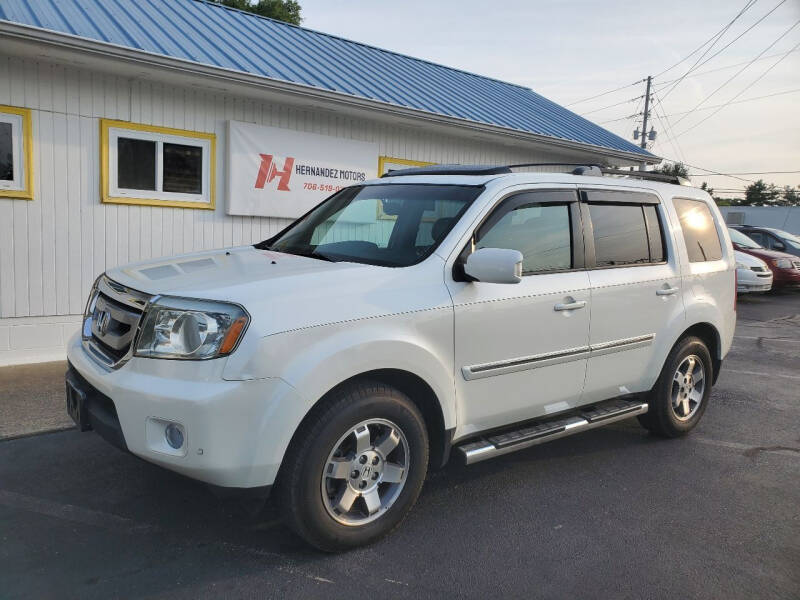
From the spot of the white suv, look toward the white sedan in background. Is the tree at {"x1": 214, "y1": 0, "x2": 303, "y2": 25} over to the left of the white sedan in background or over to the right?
left

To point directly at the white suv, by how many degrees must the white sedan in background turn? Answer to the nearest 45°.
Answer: approximately 45° to its right

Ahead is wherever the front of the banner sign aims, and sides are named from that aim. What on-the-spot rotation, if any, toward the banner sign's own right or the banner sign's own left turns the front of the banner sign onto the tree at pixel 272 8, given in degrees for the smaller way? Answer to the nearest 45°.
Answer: approximately 135° to the banner sign's own left

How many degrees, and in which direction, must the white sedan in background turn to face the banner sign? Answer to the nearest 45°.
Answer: approximately 90° to its right

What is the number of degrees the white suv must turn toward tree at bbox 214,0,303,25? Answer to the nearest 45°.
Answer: approximately 135° to its right

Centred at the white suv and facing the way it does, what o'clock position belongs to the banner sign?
The banner sign is roughly at 4 o'clock from the white suv.

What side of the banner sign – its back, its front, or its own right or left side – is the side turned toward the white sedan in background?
left

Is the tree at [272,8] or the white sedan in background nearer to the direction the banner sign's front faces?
the white sedan in background

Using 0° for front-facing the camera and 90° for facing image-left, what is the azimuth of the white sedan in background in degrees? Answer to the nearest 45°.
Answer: approximately 315°

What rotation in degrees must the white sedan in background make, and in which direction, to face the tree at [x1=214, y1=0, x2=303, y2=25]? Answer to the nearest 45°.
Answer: approximately 135° to its right

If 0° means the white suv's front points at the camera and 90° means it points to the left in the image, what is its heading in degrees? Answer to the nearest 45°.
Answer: approximately 45°
